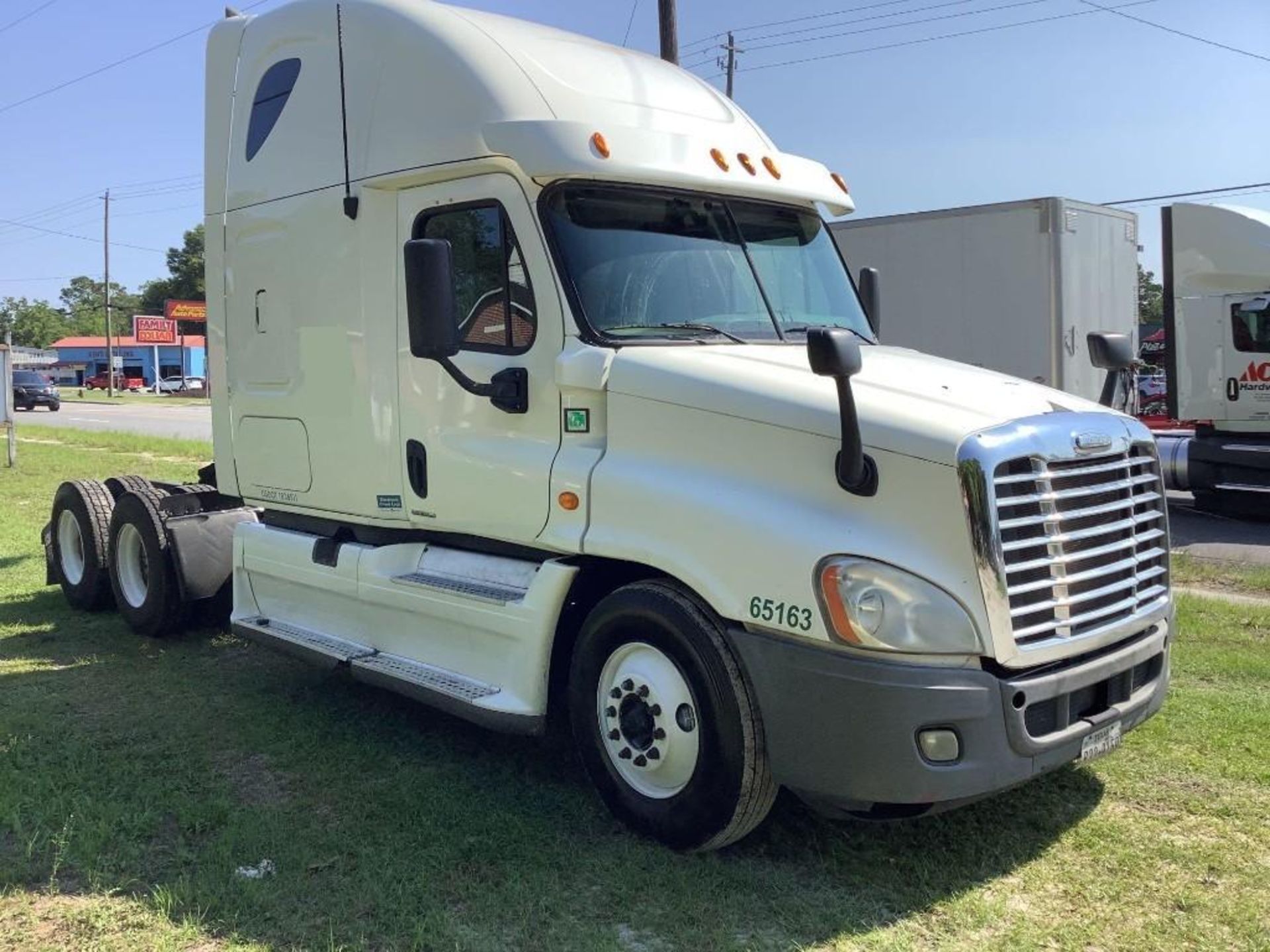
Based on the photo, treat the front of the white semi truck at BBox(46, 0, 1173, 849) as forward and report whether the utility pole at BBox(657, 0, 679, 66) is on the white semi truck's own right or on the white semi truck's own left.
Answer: on the white semi truck's own left

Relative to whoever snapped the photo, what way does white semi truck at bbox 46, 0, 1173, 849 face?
facing the viewer and to the right of the viewer
